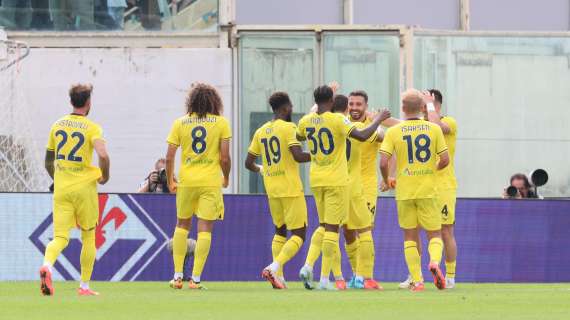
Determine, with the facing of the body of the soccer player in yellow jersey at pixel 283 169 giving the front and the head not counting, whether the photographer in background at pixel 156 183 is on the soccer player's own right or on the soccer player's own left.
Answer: on the soccer player's own left

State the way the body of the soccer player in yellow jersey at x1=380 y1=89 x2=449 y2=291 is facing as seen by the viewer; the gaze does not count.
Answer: away from the camera

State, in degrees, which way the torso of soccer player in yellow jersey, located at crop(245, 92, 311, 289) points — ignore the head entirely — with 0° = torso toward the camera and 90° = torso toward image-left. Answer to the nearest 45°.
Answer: approximately 225°

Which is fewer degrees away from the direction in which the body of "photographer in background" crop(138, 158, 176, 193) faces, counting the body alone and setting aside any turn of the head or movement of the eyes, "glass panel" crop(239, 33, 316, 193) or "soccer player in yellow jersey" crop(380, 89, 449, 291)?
the soccer player in yellow jersey

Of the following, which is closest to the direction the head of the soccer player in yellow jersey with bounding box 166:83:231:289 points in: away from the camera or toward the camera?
away from the camera

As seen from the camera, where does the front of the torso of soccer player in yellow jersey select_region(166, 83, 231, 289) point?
away from the camera

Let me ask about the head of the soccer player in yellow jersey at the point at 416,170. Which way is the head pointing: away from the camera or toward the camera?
away from the camera

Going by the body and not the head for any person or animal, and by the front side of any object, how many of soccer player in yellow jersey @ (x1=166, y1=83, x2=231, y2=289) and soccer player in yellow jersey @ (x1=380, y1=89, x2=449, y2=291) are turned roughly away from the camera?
2

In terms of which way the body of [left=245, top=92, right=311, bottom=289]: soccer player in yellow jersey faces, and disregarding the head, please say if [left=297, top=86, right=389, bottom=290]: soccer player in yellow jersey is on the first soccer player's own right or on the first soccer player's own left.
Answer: on the first soccer player's own right

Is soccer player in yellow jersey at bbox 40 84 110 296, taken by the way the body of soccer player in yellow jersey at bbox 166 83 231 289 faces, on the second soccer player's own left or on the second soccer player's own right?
on the second soccer player's own left
